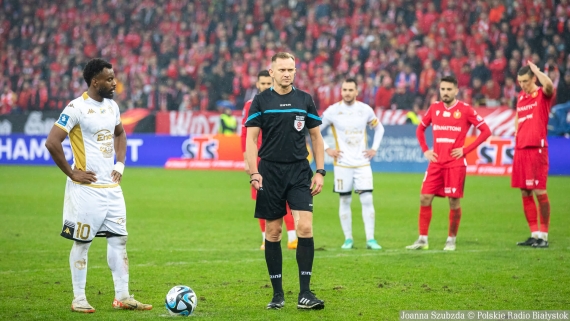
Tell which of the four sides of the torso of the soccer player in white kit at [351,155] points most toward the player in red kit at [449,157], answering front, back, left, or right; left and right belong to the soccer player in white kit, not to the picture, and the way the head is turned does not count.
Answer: left

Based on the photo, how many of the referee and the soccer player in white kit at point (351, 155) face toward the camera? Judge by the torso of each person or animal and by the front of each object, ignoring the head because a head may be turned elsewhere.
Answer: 2

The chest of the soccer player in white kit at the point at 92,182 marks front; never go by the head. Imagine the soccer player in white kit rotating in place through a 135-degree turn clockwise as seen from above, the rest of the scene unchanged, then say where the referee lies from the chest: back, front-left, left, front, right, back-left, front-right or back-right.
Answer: back

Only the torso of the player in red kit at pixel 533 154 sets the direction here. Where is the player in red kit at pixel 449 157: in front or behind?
in front

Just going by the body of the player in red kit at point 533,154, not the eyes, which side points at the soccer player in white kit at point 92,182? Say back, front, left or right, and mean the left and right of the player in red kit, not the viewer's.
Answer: front

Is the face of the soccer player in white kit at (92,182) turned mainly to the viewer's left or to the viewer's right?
to the viewer's right

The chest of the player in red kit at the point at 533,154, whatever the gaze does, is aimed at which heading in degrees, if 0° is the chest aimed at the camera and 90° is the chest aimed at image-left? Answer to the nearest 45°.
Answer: approximately 45°

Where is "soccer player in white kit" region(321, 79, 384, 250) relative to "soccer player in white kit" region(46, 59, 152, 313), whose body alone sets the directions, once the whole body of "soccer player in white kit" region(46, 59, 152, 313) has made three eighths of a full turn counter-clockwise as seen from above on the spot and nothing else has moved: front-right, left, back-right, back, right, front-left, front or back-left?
front-right

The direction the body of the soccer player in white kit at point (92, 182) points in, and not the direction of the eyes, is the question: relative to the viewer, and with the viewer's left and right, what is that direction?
facing the viewer and to the right of the viewer

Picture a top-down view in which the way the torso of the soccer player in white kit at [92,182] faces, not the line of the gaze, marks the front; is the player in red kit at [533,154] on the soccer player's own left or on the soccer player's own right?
on the soccer player's own left
